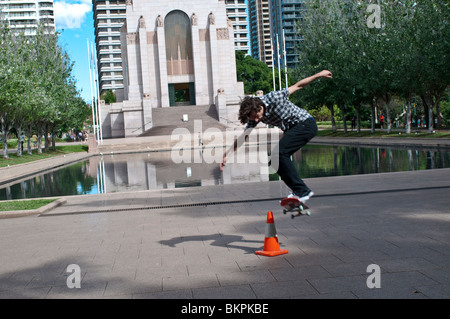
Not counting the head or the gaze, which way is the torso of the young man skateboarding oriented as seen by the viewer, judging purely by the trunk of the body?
to the viewer's left

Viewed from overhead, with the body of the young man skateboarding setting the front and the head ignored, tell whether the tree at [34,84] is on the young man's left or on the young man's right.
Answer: on the young man's right
